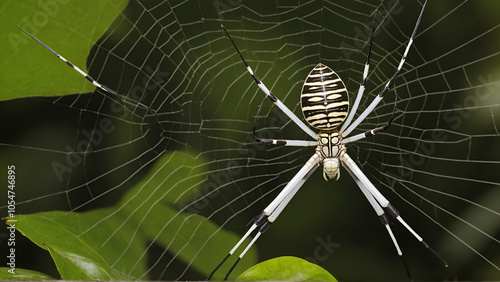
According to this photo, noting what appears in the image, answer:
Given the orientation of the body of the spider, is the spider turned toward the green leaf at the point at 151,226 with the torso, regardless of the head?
no

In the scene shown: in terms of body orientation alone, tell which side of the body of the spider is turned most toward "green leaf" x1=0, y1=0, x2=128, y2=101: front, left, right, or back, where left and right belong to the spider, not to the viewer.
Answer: right

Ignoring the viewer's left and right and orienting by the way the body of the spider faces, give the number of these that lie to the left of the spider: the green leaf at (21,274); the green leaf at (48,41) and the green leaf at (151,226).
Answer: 0

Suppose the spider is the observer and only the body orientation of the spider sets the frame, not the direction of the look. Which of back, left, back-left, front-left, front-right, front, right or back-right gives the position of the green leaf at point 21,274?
right
